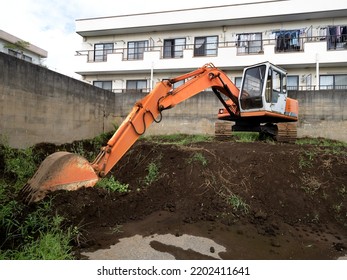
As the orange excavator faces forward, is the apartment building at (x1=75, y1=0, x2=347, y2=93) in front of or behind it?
behind

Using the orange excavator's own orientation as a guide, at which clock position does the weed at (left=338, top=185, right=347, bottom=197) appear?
The weed is roughly at 8 o'clock from the orange excavator.

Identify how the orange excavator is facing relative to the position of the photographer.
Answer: facing the viewer and to the left of the viewer

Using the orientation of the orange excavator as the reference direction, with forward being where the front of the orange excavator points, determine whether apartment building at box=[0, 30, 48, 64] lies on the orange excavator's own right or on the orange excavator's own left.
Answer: on the orange excavator's own right

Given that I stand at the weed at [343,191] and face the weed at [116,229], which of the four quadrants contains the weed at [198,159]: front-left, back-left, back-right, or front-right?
front-right
